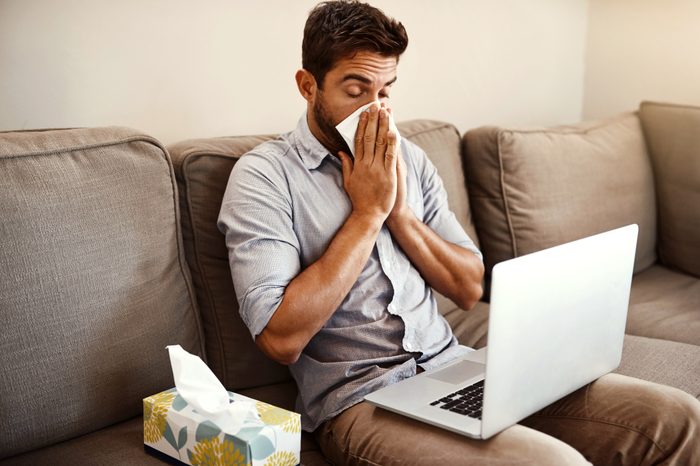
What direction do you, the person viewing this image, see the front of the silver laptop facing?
facing away from the viewer and to the left of the viewer

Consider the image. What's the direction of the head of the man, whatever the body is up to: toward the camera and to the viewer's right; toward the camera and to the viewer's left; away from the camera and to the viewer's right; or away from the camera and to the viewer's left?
toward the camera and to the viewer's right

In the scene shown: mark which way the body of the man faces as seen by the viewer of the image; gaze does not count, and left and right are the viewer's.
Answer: facing the viewer and to the right of the viewer
